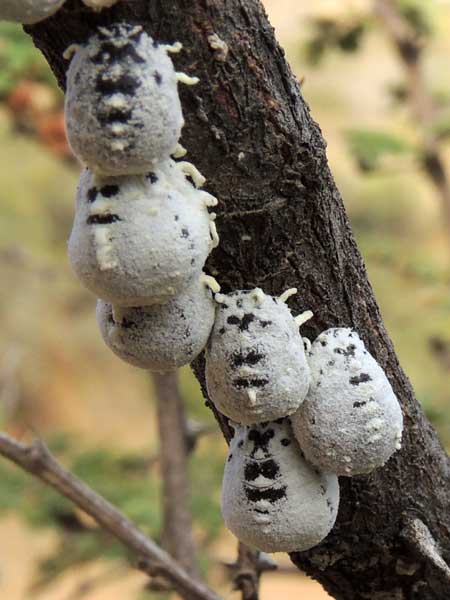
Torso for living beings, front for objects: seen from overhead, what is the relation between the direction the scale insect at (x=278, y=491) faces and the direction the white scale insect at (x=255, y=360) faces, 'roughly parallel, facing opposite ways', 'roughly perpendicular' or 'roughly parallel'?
roughly parallel
